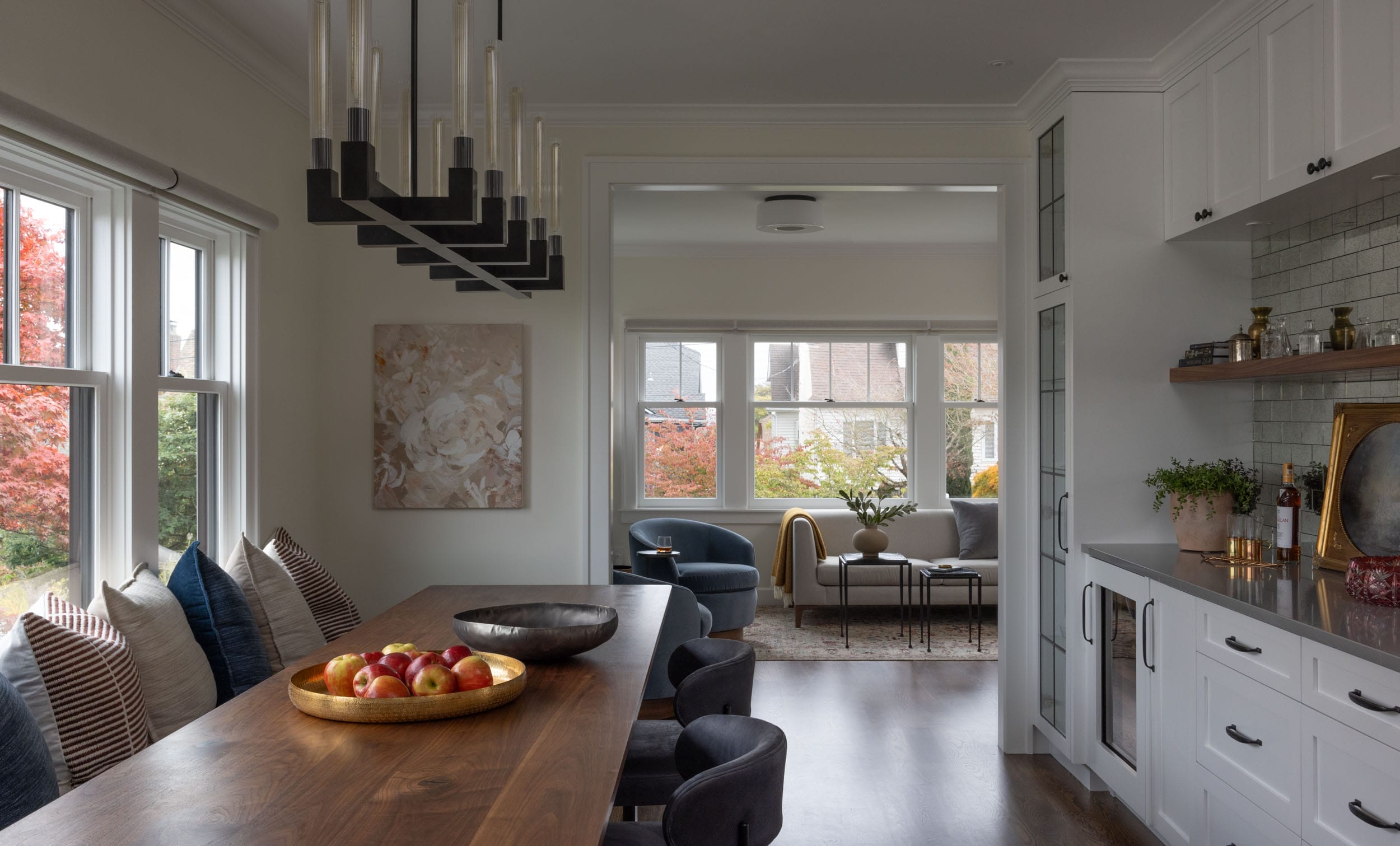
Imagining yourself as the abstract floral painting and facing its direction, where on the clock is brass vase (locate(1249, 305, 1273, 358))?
The brass vase is roughly at 10 o'clock from the abstract floral painting.

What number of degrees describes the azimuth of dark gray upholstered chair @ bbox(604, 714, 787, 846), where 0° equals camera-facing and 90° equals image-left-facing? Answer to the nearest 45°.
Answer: approximately 90°

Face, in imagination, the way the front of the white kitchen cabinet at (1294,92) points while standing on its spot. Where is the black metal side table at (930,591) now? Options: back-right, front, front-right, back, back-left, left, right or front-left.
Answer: right

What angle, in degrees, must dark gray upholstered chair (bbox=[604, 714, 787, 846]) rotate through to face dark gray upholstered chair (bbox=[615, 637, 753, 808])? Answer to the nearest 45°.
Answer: approximately 90° to its right

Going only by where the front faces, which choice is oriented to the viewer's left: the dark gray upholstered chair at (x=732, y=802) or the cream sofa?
the dark gray upholstered chair

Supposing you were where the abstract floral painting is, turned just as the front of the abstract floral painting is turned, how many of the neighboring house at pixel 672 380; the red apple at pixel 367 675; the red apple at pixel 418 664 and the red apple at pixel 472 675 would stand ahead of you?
3

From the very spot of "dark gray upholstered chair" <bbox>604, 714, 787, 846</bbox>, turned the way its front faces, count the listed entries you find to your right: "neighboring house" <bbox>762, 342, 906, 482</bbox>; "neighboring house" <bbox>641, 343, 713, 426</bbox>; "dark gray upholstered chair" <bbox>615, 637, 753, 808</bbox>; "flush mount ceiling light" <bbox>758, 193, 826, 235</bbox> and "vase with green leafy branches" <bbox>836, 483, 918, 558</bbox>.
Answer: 5

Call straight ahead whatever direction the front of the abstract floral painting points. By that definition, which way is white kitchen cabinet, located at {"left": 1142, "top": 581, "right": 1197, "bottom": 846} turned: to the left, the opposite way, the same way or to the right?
to the right

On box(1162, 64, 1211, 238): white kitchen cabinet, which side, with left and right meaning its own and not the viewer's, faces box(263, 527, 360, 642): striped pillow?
front

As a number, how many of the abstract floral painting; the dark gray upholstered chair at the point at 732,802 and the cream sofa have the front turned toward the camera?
2

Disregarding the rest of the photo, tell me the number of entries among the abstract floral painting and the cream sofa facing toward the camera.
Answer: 2

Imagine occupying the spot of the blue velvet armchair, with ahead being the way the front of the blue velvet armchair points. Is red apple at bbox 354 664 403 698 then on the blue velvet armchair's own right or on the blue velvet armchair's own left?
on the blue velvet armchair's own right

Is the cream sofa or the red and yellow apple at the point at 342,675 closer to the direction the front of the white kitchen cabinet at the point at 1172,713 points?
the red and yellow apple
